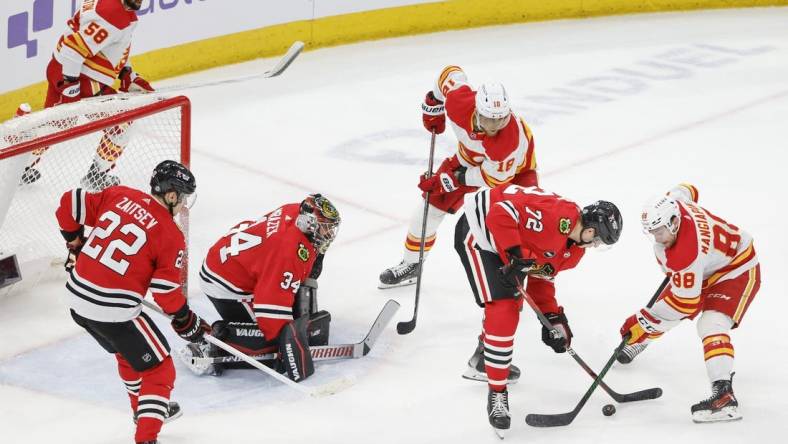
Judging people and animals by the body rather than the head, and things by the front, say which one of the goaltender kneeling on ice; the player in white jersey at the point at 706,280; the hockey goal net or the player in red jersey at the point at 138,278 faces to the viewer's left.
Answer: the player in white jersey

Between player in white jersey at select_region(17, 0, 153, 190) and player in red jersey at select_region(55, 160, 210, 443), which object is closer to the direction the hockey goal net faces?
the player in red jersey

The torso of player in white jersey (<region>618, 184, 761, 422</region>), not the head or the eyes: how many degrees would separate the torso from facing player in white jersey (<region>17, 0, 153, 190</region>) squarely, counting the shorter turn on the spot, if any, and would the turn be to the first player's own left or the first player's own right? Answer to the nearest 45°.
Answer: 0° — they already face them

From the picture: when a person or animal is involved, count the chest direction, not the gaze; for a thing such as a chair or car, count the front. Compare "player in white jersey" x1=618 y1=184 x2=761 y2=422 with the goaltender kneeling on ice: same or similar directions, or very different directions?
very different directions

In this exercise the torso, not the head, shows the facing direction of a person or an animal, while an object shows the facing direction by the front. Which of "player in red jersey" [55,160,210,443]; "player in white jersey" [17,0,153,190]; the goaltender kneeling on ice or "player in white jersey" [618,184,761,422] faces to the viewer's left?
"player in white jersey" [618,184,761,422]

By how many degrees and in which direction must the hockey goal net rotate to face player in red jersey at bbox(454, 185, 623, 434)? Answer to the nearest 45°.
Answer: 0° — it already faces them

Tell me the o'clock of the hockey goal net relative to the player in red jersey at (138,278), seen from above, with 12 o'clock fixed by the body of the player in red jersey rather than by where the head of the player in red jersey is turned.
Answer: The hockey goal net is roughly at 10 o'clock from the player in red jersey.

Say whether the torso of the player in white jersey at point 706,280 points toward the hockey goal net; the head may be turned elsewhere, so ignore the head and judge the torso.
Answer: yes

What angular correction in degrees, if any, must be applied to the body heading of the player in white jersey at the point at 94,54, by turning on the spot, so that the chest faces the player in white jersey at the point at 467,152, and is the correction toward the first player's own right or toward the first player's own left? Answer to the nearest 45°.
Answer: approximately 45° to the first player's own right

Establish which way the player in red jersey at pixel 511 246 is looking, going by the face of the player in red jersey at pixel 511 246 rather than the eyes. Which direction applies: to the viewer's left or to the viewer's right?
to the viewer's right
